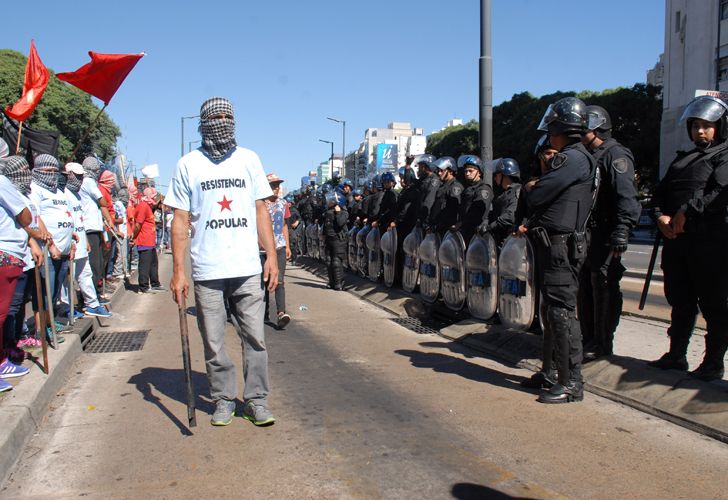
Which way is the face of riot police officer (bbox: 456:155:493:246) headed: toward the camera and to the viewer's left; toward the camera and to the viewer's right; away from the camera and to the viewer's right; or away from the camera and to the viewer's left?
toward the camera and to the viewer's left

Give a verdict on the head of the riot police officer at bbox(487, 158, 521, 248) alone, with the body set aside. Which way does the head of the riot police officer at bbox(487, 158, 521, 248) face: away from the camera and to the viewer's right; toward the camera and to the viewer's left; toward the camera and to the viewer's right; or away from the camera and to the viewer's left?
toward the camera and to the viewer's left

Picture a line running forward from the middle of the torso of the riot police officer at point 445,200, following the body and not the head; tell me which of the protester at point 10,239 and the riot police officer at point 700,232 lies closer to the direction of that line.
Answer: the protester

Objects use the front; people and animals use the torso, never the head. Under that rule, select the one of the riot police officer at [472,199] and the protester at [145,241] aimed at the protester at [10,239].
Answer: the riot police officer

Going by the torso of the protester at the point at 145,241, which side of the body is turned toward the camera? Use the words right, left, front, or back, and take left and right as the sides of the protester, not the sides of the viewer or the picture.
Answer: right

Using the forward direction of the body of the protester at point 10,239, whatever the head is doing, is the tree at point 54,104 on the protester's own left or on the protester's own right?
on the protester's own left

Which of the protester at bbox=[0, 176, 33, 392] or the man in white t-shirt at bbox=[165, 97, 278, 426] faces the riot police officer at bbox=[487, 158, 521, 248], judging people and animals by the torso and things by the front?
the protester

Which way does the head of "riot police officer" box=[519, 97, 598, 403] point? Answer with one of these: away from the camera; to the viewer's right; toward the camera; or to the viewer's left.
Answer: to the viewer's left

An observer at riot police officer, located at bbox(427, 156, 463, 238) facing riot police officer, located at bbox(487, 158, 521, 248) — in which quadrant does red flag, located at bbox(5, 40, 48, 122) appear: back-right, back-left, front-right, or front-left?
back-right

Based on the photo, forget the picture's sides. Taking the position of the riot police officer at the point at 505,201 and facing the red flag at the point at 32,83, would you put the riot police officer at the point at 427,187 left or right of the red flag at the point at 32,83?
right

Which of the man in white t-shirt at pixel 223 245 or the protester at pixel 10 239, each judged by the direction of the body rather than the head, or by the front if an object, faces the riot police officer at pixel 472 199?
the protester

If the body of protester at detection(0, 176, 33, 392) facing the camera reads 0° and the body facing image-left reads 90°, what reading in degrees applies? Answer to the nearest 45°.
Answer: approximately 270°

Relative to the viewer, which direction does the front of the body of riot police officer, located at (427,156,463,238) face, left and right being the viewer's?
facing the viewer and to the left of the viewer

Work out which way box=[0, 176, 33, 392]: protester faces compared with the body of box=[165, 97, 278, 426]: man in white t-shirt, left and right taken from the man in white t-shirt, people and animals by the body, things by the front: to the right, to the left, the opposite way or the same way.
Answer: to the left
